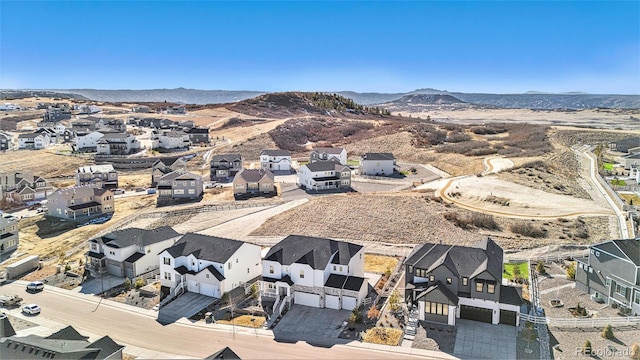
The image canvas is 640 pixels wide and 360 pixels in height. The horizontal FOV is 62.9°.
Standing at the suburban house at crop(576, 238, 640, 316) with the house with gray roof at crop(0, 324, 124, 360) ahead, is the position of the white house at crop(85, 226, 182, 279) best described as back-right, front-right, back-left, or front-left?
front-right

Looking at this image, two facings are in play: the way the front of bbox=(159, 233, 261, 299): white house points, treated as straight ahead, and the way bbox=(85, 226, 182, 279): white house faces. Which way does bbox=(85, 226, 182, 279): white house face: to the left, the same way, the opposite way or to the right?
the same way

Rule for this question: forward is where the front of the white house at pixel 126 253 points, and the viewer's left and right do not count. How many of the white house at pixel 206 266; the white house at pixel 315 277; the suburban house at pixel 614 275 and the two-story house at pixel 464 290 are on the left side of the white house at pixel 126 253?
4

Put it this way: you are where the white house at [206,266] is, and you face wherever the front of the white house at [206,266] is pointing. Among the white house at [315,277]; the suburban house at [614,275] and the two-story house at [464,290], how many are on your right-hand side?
0

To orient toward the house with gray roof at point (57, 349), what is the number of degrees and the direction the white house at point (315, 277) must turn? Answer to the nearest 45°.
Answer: approximately 45° to its right

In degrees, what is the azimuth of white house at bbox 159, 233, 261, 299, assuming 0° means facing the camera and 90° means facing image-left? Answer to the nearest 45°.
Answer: approximately 45°

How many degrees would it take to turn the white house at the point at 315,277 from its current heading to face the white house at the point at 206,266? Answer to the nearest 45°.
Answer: approximately 90° to its right

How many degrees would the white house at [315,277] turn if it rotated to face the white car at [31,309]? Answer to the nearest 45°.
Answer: approximately 90° to its right

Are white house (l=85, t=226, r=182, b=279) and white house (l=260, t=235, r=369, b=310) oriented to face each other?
no

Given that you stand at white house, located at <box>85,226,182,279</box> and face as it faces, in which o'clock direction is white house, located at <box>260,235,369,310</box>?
white house, located at <box>260,235,369,310</box> is roughly at 9 o'clock from white house, located at <box>85,226,182,279</box>.

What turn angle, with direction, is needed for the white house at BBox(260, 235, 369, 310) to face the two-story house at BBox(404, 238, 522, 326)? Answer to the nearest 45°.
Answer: approximately 90° to its left

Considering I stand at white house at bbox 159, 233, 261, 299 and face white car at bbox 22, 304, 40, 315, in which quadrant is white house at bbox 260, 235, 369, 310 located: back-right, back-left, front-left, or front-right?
back-left

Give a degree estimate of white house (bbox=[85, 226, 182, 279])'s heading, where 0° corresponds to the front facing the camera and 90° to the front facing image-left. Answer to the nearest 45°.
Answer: approximately 45°

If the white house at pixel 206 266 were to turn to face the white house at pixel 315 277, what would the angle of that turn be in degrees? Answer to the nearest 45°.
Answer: approximately 90° to its left

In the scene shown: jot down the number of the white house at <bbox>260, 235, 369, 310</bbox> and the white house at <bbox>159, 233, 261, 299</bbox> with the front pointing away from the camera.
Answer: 0

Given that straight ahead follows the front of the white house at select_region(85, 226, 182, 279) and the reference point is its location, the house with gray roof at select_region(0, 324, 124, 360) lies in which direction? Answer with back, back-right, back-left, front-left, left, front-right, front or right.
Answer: front-left

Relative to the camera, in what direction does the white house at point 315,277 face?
facing the viewer

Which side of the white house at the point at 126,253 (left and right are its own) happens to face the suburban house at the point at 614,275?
left

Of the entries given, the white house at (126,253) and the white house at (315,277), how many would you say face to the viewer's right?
0

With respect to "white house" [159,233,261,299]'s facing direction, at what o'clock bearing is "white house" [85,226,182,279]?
"white house" [85,226,182,279] is roughly at 3 o'clock from "white house" [159,233,261,299].

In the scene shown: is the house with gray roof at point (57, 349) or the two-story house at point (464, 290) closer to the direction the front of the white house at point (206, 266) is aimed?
the house with gray roof

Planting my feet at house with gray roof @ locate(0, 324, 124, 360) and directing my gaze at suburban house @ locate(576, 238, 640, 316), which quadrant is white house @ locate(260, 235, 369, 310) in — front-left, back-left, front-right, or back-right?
front-left
